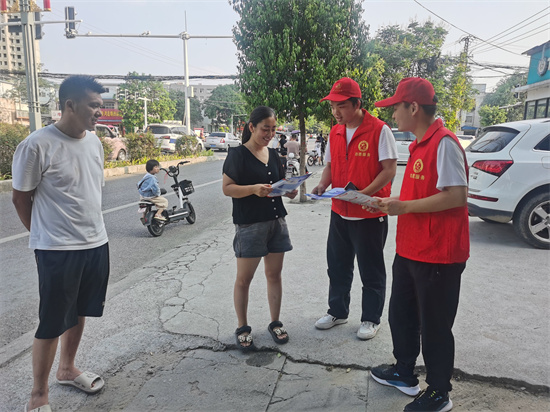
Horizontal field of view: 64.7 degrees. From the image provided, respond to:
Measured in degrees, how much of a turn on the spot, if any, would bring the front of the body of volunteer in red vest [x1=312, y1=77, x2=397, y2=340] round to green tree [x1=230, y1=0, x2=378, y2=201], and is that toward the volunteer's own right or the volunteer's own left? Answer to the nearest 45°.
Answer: approximately 135° to the volunteer's own right

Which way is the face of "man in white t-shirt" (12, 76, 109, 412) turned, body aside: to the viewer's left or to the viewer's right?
to the viewer's right

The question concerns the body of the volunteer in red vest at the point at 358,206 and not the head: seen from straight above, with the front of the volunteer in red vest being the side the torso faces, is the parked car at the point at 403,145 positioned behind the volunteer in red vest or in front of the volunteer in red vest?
behind

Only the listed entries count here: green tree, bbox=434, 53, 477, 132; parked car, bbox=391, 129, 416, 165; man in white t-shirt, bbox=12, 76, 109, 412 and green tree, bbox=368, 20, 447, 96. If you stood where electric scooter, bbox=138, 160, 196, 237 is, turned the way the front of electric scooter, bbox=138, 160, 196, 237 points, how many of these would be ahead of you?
3

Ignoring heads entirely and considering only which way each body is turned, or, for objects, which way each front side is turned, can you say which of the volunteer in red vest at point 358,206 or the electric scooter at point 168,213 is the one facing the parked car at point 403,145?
the electric scooter

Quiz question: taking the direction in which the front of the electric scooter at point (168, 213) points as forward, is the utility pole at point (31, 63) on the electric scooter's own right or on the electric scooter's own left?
on the electric scooter's own left

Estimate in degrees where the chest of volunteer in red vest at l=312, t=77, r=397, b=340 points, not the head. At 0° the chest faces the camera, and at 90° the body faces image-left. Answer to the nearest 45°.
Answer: approximately 45°

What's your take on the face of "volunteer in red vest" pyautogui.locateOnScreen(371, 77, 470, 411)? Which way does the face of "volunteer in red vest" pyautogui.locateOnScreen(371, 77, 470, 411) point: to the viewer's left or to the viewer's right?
to the viewer's left
